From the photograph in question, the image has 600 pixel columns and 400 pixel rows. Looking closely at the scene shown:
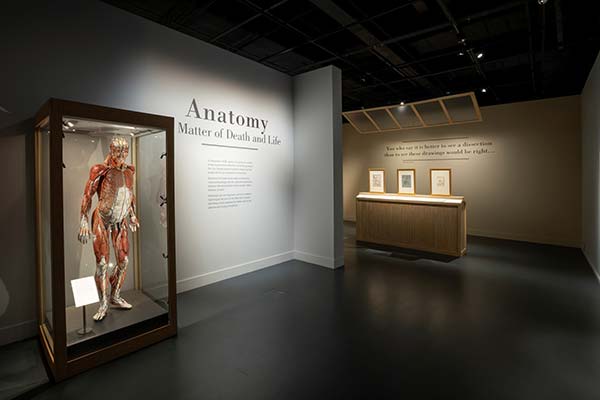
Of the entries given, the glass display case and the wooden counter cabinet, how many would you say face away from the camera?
0

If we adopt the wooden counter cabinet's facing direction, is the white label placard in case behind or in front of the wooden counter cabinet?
in front

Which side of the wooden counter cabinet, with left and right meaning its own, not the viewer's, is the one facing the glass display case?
front

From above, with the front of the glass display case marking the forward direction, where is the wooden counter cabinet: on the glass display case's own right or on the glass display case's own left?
on the glass display case's own left

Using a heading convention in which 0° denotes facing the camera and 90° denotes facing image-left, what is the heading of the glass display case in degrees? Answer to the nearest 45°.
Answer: approximately 315°

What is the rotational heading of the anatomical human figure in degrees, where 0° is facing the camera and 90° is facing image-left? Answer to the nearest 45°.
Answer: approximately 315°

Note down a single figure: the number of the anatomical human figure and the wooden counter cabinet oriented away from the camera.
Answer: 0

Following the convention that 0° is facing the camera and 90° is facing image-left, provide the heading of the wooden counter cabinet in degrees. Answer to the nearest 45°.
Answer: approximately 45°

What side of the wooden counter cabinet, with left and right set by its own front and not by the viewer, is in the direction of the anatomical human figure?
front
